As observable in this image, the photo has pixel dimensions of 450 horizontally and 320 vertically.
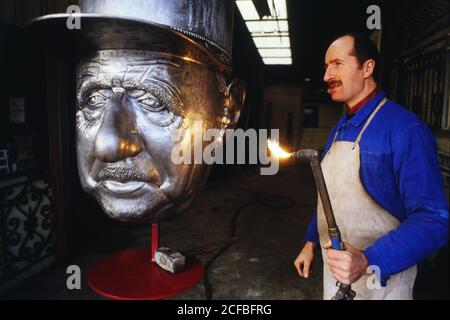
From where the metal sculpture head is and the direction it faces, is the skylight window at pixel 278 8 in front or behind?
behind

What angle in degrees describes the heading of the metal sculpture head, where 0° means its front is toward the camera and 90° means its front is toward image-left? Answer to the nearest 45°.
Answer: approximately 45°

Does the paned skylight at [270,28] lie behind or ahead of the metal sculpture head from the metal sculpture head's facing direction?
behind

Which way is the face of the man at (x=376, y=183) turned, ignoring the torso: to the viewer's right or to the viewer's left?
to the viewer's left

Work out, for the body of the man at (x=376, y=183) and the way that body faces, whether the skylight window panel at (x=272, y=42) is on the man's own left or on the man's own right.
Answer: on the man's own right

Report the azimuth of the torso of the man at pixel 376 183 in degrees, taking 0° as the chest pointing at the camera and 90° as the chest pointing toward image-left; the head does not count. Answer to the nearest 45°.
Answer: approximately 45°

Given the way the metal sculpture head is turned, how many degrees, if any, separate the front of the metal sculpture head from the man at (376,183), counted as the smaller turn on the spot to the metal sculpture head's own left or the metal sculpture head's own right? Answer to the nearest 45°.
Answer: approximately 135° to the metal sculpture head's own left

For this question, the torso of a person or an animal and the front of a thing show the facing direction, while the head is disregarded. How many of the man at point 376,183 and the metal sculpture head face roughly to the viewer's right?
0
